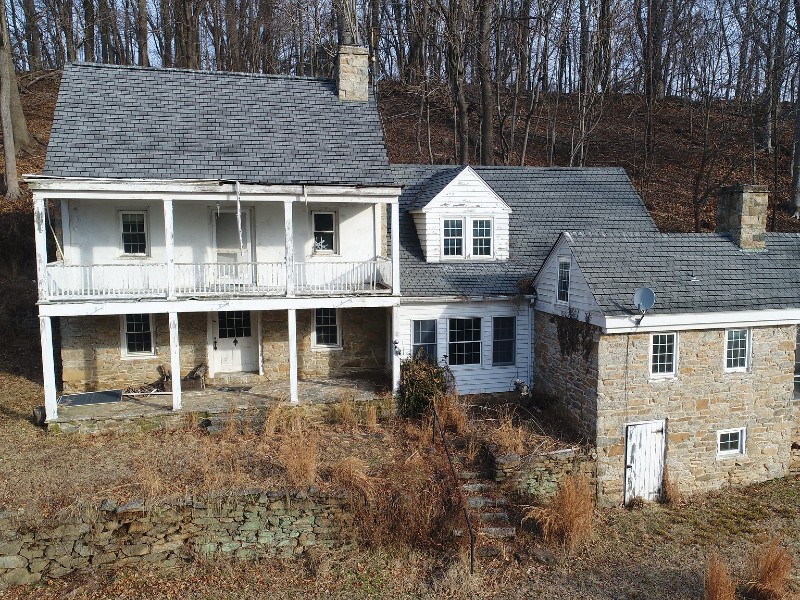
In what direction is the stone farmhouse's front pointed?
toward the camera

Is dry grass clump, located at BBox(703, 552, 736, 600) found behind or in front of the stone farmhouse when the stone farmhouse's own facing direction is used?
in front

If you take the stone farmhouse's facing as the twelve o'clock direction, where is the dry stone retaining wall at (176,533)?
The dry stone retaining wall is roughly at 1 o'clock from the stone farmhouse.

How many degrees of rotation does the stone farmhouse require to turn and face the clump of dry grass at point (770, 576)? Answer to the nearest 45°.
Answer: approximately 45° to its left
